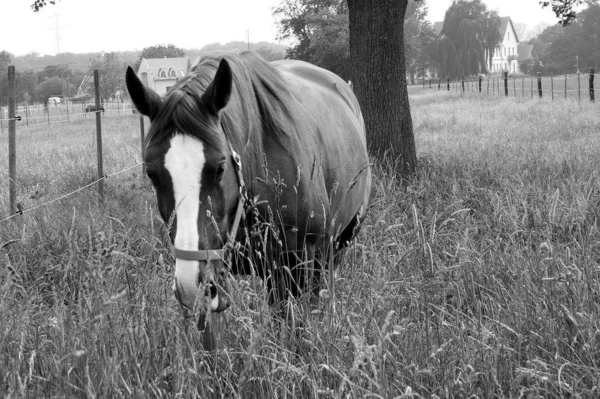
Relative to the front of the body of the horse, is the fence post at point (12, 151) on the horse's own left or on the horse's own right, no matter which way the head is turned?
on the horse's own right

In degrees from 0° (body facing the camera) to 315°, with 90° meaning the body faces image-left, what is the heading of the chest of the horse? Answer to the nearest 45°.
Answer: approximately 45°

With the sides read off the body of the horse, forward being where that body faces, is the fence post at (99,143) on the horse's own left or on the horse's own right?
on the horse's own right
